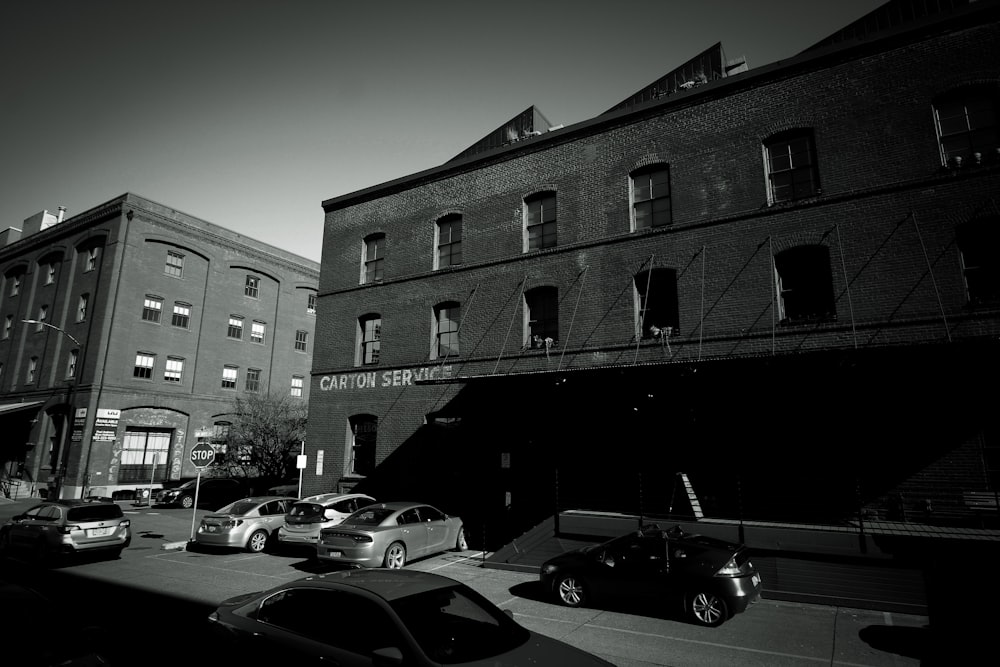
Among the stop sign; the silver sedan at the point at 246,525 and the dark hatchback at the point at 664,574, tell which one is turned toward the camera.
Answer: the stop sign

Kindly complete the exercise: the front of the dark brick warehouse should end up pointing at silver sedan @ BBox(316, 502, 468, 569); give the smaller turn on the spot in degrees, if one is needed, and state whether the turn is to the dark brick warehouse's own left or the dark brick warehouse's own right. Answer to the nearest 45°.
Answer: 0° — it already faces it

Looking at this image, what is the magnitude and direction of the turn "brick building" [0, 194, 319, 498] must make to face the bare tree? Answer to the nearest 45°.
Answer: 0° — it already faces it

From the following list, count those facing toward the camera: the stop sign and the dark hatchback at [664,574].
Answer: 1

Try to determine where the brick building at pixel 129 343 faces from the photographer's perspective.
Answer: facing the viewer and to the right of the viewer

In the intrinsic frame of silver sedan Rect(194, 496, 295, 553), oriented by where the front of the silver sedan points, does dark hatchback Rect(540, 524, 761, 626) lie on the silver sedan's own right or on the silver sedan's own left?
on the silver sedan's own right

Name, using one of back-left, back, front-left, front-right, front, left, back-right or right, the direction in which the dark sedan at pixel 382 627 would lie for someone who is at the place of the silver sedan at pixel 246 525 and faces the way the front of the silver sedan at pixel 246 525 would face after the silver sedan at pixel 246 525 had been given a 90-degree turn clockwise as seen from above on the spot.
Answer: front-right

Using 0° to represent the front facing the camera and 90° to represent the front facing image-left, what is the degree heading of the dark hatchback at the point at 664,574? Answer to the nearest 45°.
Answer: approximately 135°

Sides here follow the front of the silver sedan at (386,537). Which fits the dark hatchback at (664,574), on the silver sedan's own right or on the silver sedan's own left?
on the silver sedan's own right

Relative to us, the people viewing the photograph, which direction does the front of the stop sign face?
facing the viewer

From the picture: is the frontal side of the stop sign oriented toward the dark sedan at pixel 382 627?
yes

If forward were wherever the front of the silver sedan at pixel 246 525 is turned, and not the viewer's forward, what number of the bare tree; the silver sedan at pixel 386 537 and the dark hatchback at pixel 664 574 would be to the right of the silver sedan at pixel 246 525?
2

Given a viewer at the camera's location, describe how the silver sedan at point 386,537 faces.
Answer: facing away from the viewer and to the right of the viewer

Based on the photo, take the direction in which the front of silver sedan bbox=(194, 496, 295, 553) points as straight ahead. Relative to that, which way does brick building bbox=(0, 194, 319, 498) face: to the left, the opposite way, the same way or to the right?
to the right
